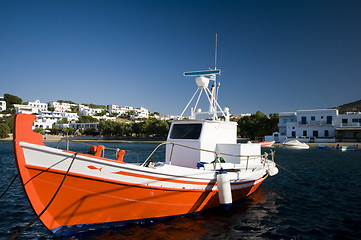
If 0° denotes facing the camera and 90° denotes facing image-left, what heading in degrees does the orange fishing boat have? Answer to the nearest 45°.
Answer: approximately 45°
